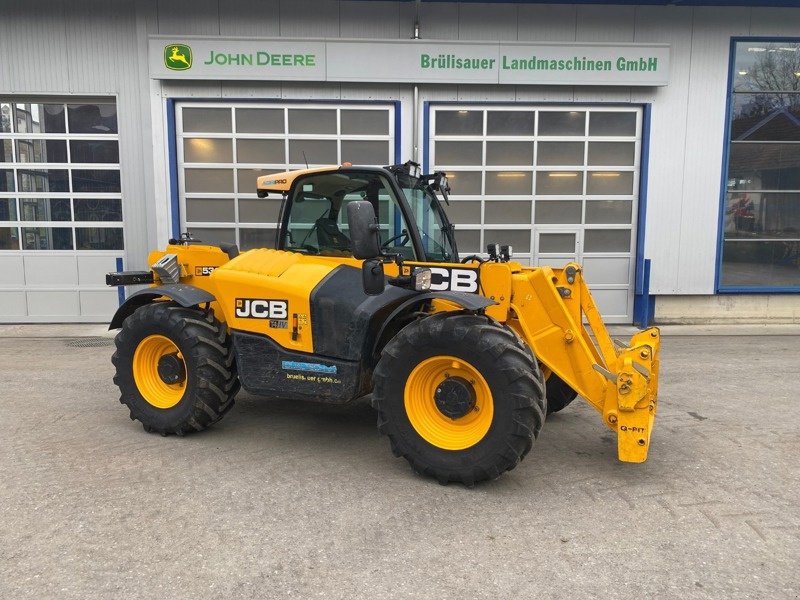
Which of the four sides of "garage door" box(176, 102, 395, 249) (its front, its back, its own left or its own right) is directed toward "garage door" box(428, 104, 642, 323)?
left

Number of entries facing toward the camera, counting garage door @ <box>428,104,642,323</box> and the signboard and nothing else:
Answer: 2

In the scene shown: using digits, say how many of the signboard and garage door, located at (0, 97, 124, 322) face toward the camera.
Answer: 2

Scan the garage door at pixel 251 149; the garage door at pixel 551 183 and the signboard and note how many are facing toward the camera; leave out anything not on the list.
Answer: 3

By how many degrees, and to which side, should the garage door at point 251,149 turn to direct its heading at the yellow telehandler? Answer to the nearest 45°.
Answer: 0° — it already faces it

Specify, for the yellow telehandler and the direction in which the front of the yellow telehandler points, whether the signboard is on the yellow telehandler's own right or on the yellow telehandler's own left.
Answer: on the yellow telehandler's own left

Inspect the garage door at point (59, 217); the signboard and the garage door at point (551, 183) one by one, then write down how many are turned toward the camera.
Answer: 3

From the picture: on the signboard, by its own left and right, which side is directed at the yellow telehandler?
front

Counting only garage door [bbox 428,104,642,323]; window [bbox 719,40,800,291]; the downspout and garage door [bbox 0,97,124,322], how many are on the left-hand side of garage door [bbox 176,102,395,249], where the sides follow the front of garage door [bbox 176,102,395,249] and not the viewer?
3

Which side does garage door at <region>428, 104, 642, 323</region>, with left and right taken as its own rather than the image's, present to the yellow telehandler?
front

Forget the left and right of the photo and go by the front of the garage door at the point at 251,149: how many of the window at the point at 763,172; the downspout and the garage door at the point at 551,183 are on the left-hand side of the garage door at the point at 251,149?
3

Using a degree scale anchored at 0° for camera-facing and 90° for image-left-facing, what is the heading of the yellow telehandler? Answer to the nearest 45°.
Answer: approximately 315°

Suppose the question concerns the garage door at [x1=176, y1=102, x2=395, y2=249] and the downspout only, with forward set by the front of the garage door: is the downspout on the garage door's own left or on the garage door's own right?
on the garage door's own left
